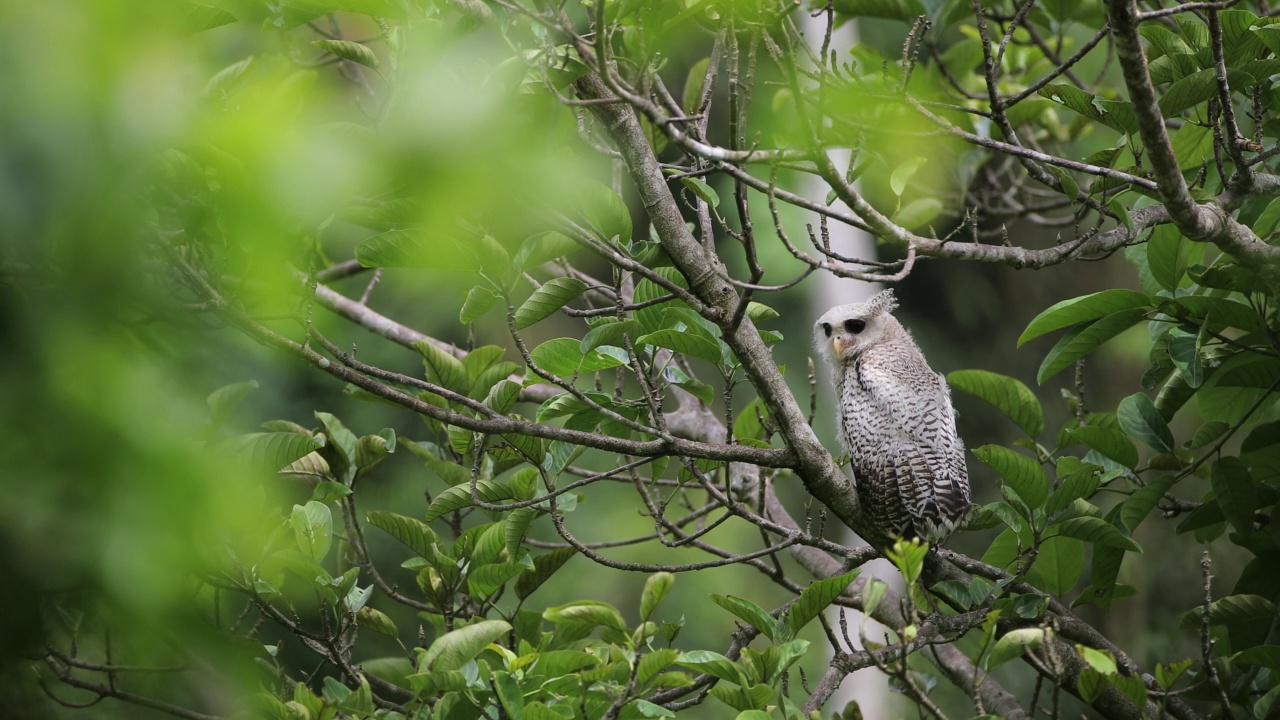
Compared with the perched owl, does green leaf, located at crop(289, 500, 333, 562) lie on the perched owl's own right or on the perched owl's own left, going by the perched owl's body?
on the perched owl's own left

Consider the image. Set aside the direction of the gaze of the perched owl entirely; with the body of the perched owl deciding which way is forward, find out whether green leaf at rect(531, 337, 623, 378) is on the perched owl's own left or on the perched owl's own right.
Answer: on the perched owl's own left
